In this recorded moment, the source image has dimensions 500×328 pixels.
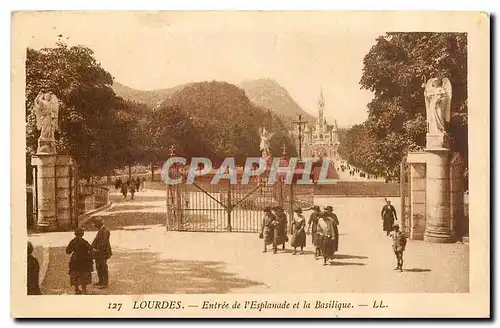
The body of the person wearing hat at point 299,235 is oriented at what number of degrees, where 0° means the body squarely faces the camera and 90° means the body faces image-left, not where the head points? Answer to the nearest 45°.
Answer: approximately 0°

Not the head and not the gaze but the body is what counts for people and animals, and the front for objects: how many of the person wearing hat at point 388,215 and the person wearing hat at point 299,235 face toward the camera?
2

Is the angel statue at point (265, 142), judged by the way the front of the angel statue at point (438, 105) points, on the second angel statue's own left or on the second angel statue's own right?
on the second angel statue's own right

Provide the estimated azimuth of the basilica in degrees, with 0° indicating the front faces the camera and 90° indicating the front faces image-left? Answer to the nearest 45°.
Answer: approximately 0°
